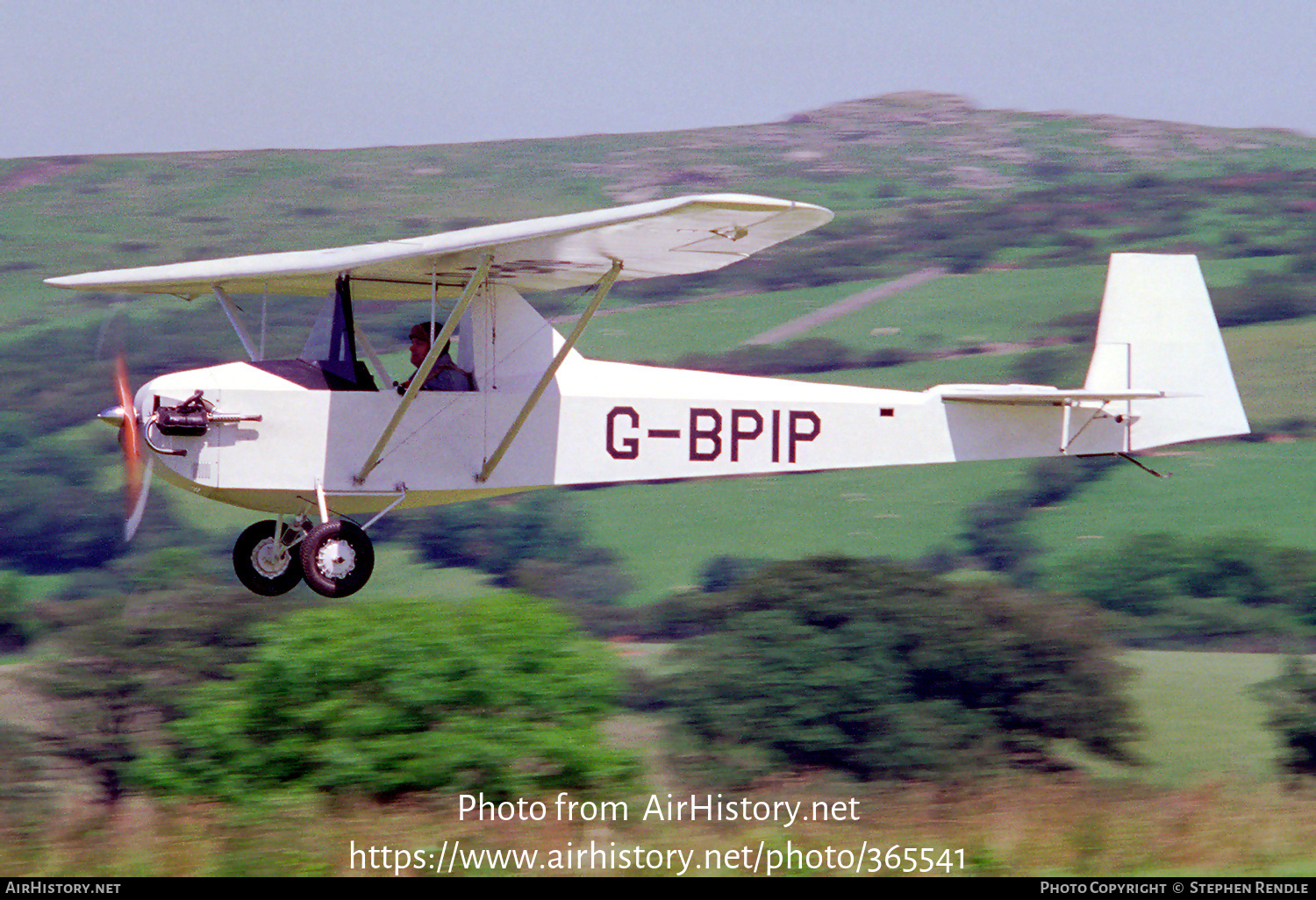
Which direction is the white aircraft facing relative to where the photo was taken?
to the viewer's left

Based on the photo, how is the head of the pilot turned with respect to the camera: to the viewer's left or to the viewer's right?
to the viewer's left
